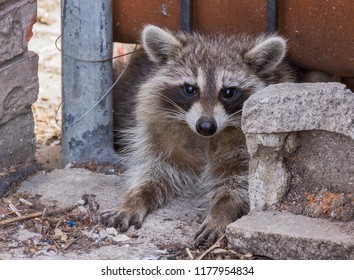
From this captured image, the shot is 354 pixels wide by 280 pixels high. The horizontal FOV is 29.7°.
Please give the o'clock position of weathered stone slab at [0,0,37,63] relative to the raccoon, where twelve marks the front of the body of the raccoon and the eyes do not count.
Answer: The weathered stone slab is roughly at 3 o'clock from the raccoon.

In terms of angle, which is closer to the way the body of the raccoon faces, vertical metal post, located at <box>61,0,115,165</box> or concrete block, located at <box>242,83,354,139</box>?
the concrete block

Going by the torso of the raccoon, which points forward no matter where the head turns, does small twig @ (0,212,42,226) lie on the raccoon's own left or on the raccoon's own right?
on the raccoon's own right

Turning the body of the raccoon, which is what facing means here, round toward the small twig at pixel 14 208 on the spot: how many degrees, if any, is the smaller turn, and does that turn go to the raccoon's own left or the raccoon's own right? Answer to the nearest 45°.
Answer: approximately 90° to the raccoon's own right

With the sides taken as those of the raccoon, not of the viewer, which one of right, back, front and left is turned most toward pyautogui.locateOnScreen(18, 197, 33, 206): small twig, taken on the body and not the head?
right

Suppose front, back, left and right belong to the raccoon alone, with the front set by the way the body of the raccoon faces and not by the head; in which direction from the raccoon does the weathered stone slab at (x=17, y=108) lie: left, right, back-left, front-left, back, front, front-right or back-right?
right

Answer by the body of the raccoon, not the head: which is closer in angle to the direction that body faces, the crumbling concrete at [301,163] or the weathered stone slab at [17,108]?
the crumbling concrete

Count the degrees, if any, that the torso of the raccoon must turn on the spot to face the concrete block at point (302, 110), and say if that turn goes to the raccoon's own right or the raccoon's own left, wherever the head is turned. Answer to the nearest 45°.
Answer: approximately 45° to the raccoon's own left

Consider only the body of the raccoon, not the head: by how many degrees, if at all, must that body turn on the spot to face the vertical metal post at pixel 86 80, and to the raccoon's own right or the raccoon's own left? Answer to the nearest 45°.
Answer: approximately 135° to the raccoon's own right

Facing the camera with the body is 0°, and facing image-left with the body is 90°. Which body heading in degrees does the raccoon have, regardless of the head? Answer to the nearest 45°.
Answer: approximately 0°
